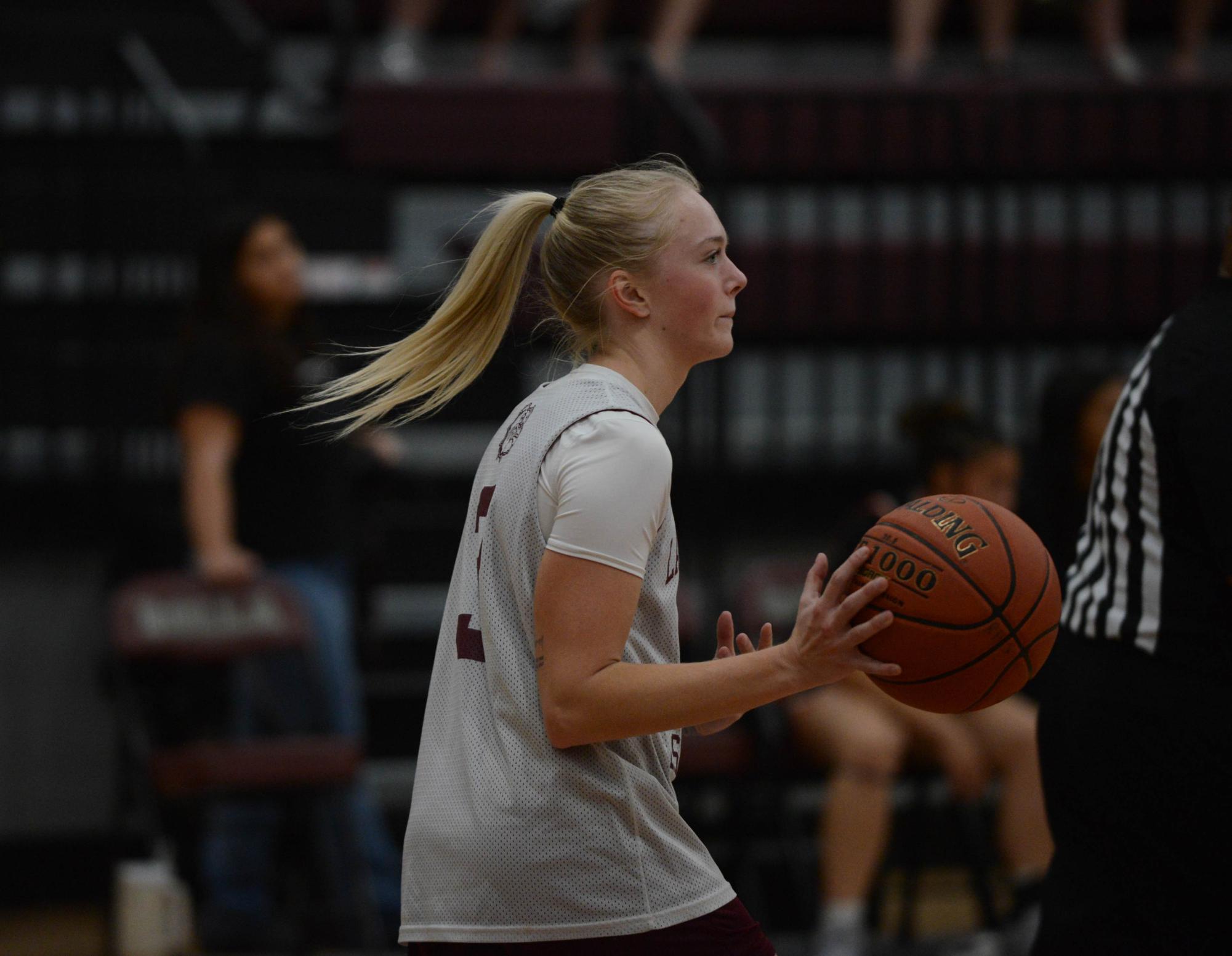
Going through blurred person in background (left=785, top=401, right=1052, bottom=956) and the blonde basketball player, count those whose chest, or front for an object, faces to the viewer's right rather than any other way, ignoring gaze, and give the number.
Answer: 1

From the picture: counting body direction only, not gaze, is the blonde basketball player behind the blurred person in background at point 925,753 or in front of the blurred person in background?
in front

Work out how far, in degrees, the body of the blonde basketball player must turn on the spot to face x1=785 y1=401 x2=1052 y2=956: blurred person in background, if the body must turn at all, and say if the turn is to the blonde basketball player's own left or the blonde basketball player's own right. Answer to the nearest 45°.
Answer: approximately 90° to the blonde basketball player's own left

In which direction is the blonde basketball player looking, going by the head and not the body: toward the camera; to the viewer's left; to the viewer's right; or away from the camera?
to the viewer's right

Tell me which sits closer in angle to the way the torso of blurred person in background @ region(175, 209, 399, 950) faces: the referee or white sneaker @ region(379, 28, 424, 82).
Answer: the referee

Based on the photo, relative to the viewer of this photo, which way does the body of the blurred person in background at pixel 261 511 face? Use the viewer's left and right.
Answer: facing the viewer and to the right of the viewer

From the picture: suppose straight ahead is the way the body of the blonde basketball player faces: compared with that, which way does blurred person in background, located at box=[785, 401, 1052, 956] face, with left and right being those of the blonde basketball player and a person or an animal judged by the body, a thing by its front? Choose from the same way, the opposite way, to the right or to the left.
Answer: to the right

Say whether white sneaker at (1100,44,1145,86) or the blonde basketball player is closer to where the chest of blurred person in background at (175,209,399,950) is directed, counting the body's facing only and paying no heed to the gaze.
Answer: the blonde basketball player

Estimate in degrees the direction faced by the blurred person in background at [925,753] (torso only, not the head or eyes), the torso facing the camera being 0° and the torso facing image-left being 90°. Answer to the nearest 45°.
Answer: approximately 0°

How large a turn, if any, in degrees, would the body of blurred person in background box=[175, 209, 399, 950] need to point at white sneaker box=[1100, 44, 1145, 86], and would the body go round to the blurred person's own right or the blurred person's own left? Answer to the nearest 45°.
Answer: approximately 90° to the blurred person's own left

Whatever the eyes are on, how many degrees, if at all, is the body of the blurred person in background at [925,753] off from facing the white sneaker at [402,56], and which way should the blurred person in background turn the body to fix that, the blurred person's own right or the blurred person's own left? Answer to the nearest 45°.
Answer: approximately 135° to the blurred person's own right

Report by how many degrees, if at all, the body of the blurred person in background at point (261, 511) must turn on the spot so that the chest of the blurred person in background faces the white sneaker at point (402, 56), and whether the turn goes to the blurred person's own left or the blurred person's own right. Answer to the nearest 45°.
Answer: approximately 135° to the blurred person's own left

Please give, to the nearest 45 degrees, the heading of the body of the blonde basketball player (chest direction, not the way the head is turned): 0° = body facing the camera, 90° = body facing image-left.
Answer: approximately 270°
